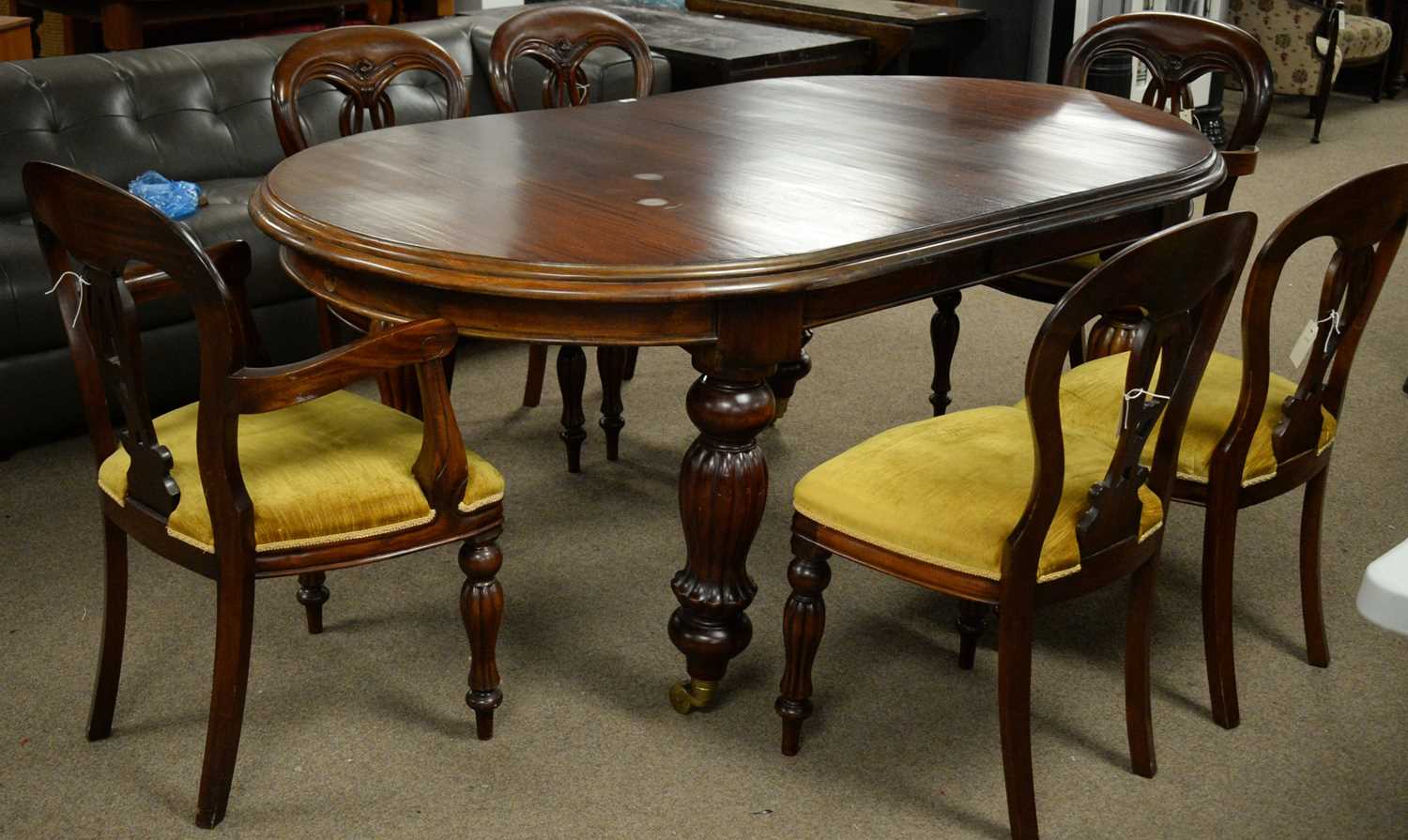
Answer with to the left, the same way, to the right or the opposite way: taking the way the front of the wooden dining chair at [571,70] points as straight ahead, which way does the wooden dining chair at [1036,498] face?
the opposite way

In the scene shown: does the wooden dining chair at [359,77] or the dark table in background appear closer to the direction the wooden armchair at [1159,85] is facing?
the wooden dining chair

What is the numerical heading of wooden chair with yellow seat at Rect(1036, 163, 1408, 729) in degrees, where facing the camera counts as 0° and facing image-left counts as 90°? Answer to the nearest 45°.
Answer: approximately 135°

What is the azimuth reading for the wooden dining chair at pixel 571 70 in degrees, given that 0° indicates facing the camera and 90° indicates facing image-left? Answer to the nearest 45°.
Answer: approximately 315°

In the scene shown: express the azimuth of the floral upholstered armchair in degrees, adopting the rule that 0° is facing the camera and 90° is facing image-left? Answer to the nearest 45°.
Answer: approximately 315°

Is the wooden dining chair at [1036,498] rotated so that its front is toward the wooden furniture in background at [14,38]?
yes

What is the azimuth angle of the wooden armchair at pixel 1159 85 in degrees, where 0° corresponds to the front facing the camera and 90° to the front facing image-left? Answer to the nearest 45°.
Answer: approximately 45°

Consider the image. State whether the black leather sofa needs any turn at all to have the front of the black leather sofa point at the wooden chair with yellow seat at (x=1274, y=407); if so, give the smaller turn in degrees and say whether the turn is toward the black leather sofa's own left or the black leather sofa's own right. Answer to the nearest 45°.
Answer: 0° — it already faces it
